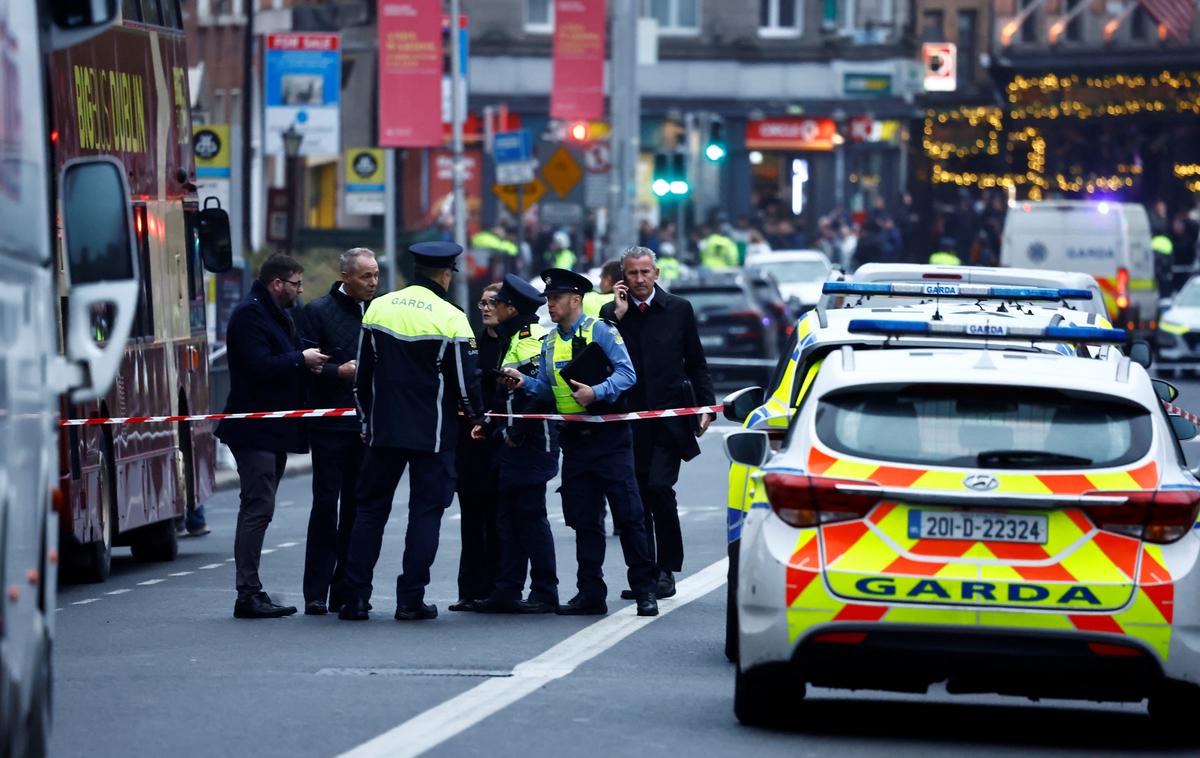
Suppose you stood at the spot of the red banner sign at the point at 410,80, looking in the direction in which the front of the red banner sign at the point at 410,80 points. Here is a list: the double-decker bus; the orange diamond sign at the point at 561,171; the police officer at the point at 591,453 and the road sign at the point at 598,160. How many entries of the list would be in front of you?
2

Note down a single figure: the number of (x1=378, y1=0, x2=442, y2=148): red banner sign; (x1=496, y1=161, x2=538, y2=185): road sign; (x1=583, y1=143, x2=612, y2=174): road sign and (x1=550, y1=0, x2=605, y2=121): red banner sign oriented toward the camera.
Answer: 4

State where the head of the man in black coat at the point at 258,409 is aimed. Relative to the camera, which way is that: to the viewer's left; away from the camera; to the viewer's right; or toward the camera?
to the viewer's right

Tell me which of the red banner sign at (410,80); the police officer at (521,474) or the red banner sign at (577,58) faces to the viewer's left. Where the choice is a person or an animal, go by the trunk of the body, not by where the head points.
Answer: the police officer

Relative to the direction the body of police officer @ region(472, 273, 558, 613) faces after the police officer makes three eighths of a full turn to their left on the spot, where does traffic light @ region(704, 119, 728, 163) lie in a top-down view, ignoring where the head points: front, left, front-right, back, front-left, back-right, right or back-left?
back-left

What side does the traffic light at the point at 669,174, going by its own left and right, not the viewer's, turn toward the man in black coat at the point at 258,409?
front

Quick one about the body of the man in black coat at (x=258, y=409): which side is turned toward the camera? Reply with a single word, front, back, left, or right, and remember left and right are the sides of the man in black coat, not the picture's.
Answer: right

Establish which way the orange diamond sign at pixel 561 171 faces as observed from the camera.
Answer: facing the viewer

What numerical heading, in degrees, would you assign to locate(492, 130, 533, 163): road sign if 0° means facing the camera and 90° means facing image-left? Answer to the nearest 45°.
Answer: approximately 0°

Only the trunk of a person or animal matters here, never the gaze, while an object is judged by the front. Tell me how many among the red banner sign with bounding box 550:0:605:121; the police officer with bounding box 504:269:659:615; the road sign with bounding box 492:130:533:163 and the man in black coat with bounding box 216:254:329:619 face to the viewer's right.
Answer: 1

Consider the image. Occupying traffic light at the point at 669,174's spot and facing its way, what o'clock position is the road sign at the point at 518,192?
The road sign is roughly at 3 o'clock from the traffic light.

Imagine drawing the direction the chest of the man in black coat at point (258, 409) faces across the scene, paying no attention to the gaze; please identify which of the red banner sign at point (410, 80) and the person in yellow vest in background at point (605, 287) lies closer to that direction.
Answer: the person in yellow vest in background

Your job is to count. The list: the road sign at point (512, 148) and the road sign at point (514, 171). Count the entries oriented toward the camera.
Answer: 2

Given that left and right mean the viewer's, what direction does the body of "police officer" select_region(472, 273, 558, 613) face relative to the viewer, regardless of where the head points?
facing to the left of the viewer

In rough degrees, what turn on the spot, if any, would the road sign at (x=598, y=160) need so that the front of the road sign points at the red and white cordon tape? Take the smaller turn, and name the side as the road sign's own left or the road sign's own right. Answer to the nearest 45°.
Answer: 0° — it already faces it

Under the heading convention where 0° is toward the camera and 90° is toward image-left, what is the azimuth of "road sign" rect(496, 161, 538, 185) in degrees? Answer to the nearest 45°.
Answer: approximately 0°
